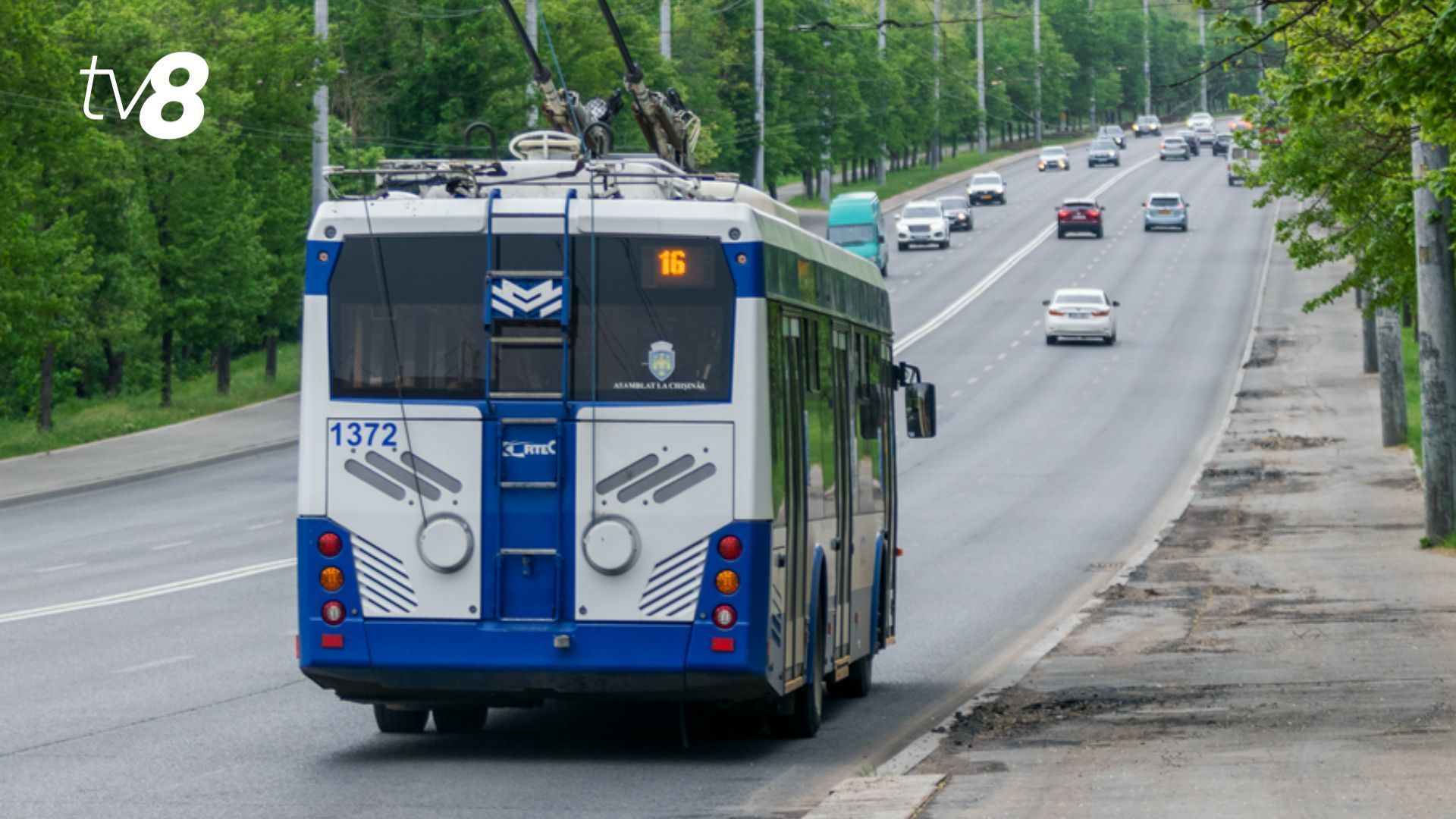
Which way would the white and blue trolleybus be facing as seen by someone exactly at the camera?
facing away from the viewer

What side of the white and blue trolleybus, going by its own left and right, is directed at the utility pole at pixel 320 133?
front

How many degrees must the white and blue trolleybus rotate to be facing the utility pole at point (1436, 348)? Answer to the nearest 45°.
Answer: approximately 45° to its right
